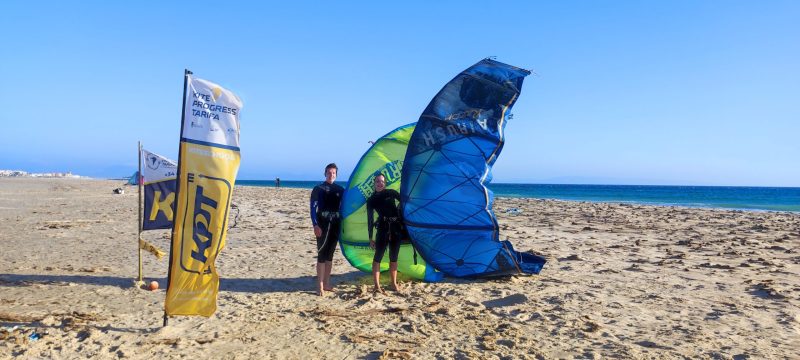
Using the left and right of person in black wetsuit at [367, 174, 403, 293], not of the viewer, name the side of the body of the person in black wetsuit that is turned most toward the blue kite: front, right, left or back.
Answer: left

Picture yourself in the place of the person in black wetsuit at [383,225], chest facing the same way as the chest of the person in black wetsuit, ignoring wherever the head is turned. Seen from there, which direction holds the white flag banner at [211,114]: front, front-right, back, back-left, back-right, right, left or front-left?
front-right

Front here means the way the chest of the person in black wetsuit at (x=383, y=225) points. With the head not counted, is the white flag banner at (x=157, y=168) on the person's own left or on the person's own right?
on the person's own right

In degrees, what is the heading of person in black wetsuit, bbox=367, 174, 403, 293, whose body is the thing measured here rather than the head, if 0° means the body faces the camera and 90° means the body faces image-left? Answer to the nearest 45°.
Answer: approximately 0°
